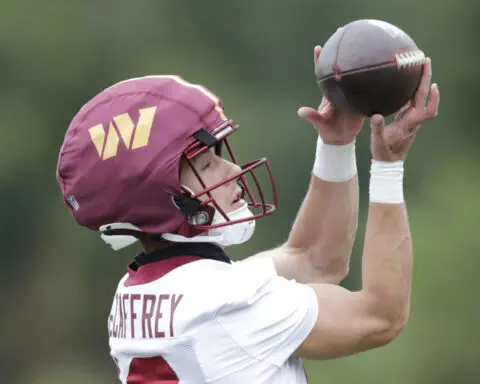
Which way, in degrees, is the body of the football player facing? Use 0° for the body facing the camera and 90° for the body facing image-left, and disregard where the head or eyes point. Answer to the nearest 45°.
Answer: approximately 225°

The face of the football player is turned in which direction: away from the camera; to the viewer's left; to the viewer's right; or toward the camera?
to the viewer's right
